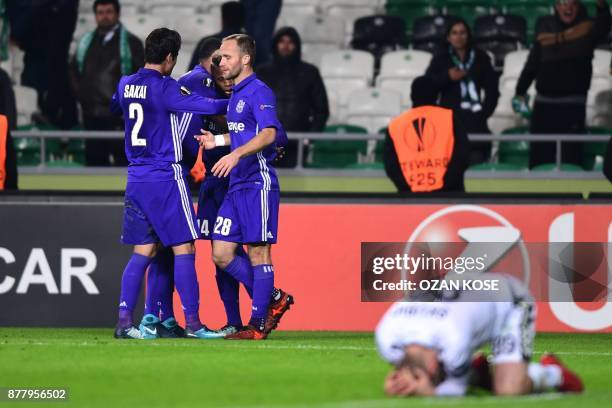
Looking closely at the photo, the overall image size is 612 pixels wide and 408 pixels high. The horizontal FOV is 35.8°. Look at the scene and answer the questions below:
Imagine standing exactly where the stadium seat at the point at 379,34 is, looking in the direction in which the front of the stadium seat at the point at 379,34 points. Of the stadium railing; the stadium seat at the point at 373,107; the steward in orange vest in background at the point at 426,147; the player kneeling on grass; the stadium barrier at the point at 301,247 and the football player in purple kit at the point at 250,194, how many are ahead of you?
6

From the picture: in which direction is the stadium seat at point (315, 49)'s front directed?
toward the camera

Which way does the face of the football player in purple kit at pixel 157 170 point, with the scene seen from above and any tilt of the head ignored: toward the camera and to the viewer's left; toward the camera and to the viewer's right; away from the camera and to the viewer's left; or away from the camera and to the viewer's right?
away from the camera and to the viewer's right

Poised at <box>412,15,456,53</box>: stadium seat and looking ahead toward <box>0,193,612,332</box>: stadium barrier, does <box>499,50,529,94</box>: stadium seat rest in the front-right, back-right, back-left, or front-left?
front-left

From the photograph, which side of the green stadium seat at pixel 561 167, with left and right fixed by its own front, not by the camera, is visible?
front

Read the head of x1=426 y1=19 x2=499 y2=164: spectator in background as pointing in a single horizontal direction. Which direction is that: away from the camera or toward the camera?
toward the camera

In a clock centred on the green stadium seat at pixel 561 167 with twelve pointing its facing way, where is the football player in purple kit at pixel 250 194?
The football player in purple kit is roughly at 1 o'clock from the green stadium seat.

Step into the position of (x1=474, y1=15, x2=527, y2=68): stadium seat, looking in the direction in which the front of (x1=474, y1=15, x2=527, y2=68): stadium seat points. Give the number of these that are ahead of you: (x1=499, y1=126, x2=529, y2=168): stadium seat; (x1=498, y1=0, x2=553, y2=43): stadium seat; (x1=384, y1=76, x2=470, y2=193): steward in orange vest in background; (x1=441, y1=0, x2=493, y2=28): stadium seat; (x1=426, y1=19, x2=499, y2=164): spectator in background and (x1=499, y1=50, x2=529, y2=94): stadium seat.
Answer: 4

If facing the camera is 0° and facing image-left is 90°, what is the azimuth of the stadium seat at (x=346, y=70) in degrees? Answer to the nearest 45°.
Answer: approximately 0°

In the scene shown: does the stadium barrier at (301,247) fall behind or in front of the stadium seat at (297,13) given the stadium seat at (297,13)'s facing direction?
in front

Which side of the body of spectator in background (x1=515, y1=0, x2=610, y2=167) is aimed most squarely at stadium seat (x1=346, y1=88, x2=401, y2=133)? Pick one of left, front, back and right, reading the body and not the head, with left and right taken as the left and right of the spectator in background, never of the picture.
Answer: right

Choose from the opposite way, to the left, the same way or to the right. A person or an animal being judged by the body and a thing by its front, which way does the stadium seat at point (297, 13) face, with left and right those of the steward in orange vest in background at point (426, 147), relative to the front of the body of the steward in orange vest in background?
the opposite way

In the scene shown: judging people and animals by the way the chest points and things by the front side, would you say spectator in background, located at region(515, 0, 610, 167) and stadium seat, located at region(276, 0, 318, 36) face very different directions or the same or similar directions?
same or similar directions

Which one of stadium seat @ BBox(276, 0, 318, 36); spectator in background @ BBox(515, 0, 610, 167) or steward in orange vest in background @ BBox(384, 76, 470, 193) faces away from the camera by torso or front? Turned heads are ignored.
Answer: steward in orange vest in background @ BBox(384, 76, 470, 193)

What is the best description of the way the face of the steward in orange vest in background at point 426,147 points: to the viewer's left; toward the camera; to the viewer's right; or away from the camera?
away from the camera

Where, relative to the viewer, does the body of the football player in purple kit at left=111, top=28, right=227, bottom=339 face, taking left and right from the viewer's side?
facing away from the viewer and to the right of the viewer

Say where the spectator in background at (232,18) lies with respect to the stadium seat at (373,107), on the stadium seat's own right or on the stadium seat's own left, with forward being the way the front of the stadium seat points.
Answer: on the stadium seat's own right

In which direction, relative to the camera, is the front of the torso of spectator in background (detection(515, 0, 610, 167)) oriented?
toward the camera
